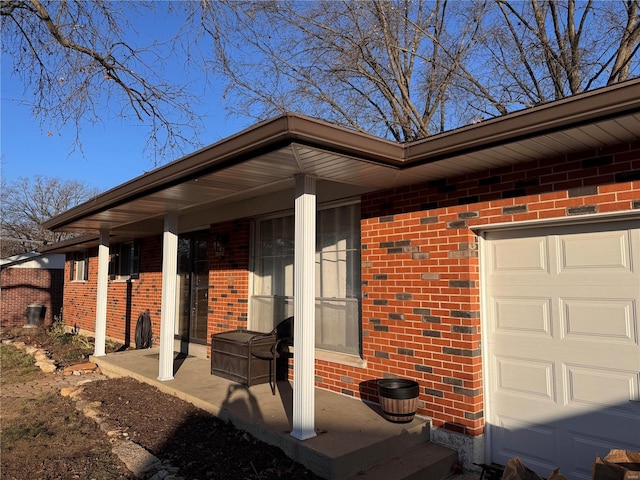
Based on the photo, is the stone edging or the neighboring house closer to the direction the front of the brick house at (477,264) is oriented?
the stone edging

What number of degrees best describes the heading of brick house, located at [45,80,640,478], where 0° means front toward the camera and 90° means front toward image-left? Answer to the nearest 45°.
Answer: approximately 45°

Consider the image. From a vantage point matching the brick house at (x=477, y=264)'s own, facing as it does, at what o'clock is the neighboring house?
The neighboring house is roughly at 3 o'clock from the brick house.
